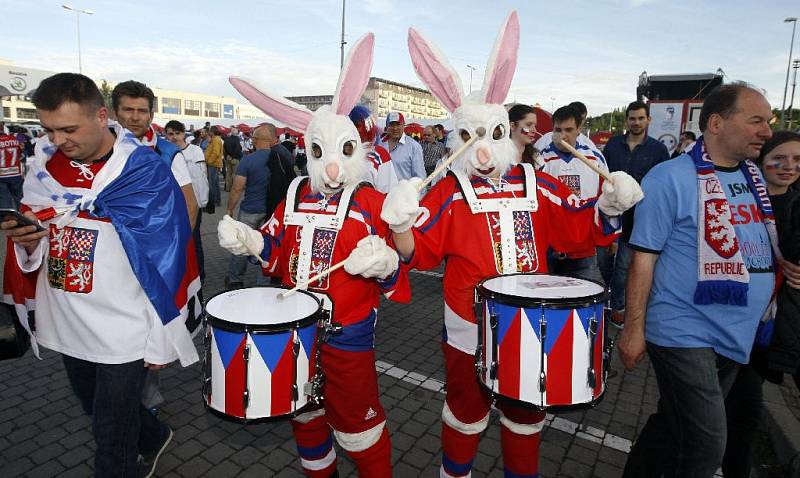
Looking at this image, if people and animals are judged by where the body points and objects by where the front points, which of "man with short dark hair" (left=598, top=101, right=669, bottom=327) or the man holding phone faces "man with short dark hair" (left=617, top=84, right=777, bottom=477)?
"man with short dark hair" (left=598, top=101, right=669, bottom=327)

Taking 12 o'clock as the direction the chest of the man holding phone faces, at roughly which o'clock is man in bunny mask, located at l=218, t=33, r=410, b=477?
The man in bunny mask is roughly at 8 o'clock from the man holding phone.

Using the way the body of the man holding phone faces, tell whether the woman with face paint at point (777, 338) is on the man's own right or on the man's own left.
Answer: on the man's own left

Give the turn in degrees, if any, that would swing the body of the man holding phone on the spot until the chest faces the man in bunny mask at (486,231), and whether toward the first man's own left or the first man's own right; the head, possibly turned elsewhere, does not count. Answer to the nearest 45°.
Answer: approximately 135° to the first man's own left

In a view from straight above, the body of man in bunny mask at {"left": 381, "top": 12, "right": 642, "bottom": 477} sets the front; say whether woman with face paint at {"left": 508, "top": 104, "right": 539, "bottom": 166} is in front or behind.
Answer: behind

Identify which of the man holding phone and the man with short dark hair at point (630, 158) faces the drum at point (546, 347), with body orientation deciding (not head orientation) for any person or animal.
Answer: the man with short dark hair

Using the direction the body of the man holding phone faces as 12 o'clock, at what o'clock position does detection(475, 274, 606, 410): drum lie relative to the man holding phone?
The drum is roughly at 9 o'clock from the man holding phone.

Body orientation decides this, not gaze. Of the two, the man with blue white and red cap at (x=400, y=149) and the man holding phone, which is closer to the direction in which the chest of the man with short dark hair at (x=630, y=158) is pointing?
the man holding phone

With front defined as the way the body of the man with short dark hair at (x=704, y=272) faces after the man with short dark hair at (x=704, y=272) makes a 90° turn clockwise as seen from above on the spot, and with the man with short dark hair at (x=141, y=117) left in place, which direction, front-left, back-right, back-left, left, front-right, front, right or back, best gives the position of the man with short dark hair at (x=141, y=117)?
front-right

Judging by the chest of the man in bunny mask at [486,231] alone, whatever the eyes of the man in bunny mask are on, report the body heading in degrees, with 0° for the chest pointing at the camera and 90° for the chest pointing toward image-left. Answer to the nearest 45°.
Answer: approximately 0°

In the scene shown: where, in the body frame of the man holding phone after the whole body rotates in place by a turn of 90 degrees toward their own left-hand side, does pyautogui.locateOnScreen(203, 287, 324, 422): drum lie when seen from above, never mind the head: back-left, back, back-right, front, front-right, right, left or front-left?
front
